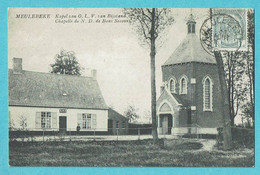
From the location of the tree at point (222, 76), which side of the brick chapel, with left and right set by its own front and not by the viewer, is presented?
left

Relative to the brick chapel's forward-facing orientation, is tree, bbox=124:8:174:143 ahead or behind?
ahead

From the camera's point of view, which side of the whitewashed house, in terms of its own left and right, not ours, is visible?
front

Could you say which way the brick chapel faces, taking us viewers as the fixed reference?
facing the viewer and to the left of the viewer

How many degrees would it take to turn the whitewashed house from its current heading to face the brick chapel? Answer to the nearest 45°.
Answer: approximately 90° to its left

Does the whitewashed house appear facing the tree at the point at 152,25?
no

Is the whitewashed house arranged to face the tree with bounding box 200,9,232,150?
no
